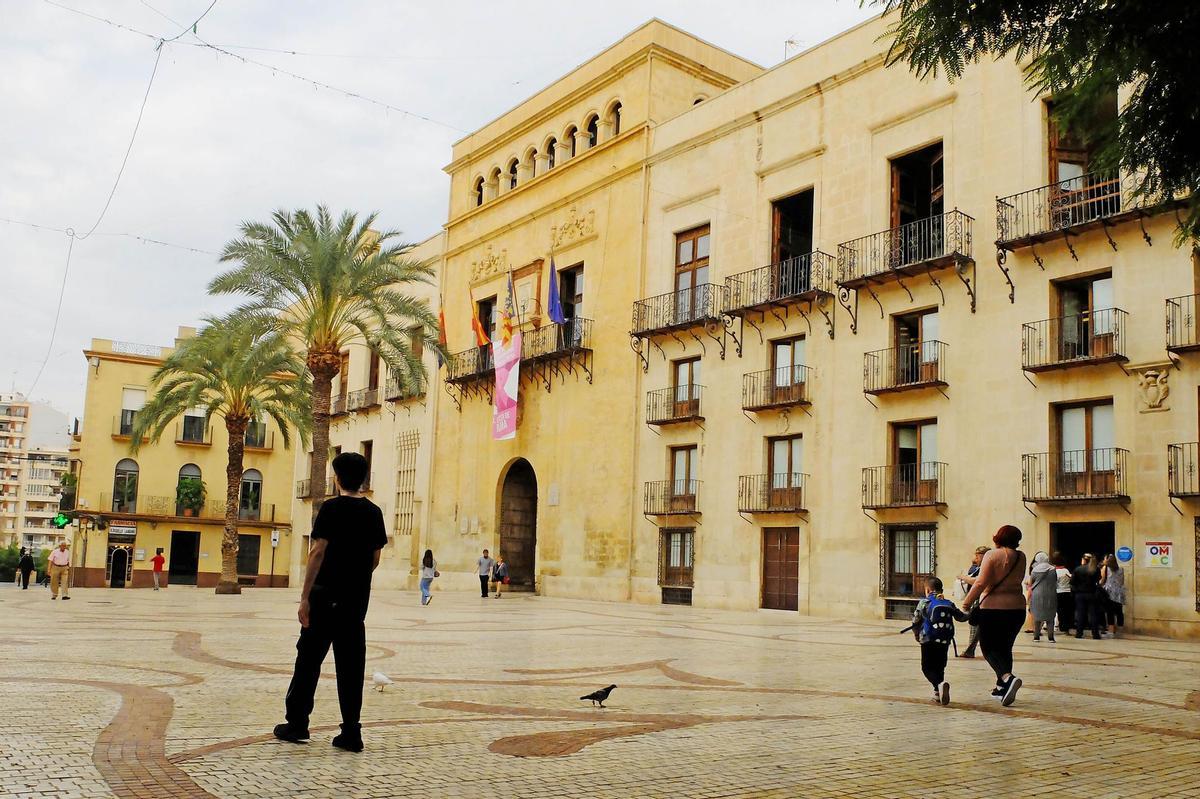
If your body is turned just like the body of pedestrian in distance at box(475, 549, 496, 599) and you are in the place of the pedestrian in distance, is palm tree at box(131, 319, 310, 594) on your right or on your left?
on your right

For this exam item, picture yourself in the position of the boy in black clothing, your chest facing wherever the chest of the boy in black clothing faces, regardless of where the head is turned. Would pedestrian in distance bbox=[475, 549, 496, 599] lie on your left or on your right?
on your right

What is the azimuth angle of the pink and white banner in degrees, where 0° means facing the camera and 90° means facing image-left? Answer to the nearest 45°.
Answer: approximately 45°

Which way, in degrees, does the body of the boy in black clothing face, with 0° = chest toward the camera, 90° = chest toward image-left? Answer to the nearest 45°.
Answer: approximately 135°

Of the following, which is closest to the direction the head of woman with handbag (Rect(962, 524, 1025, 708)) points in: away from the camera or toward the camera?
away from the camera

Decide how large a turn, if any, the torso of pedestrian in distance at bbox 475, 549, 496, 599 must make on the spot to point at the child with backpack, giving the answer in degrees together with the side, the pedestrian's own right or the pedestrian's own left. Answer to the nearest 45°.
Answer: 0° — they already face them

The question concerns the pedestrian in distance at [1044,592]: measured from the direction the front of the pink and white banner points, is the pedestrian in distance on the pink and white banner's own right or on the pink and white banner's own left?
on the pink and white banner's own left

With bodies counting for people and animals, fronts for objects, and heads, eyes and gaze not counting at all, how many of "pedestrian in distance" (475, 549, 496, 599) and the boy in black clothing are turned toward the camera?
1

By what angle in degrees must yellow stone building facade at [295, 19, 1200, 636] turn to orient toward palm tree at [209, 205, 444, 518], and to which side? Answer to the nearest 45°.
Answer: approximately 45° to its right
